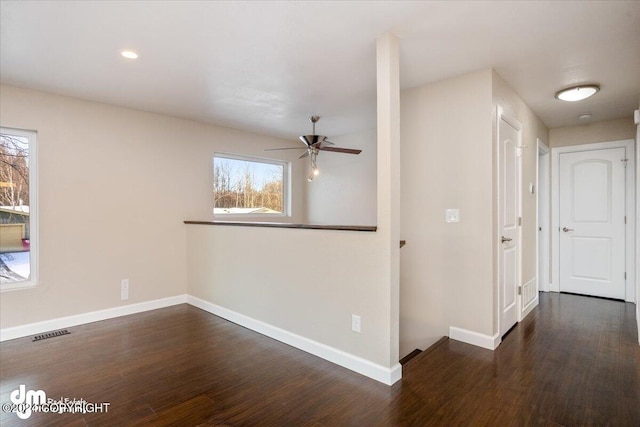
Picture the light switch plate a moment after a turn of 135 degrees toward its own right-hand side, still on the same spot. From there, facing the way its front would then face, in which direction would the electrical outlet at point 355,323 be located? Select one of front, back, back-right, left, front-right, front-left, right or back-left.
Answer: left

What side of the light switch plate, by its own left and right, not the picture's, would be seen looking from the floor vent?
right

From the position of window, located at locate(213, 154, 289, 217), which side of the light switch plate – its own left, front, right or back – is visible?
right

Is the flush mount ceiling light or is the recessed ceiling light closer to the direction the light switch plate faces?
the recessed ceiling light

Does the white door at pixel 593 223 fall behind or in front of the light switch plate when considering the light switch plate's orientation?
behind

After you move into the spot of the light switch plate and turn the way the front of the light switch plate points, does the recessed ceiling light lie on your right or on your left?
on your right

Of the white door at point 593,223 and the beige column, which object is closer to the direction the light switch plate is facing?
the beige column

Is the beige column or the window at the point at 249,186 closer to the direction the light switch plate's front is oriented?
the beige column

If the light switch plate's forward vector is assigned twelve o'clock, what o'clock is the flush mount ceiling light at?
The flush mount ceiling light is roughly at 8 o'clock from the light switch plate.

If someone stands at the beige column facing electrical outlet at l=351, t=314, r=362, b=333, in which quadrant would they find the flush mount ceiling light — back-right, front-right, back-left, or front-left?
back-right

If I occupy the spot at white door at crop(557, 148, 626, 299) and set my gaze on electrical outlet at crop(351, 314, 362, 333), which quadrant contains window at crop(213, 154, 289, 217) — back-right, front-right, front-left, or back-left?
front-right

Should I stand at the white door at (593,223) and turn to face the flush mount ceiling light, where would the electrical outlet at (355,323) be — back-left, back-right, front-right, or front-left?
front-right

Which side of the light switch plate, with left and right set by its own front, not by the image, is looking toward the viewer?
front

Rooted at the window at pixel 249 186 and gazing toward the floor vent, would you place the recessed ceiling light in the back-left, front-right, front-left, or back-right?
front-left
